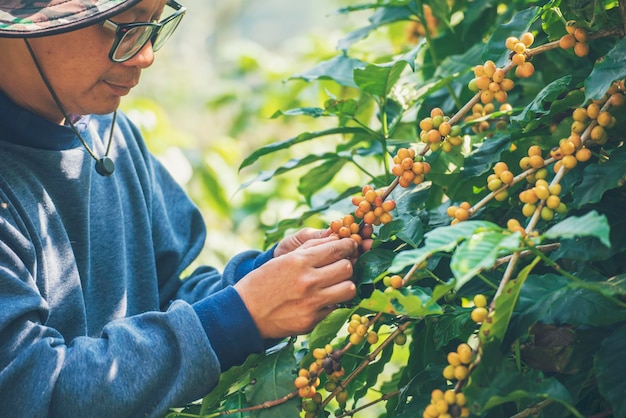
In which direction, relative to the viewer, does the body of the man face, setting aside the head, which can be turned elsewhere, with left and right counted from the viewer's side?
facing the viewer and to the right of the viewer
